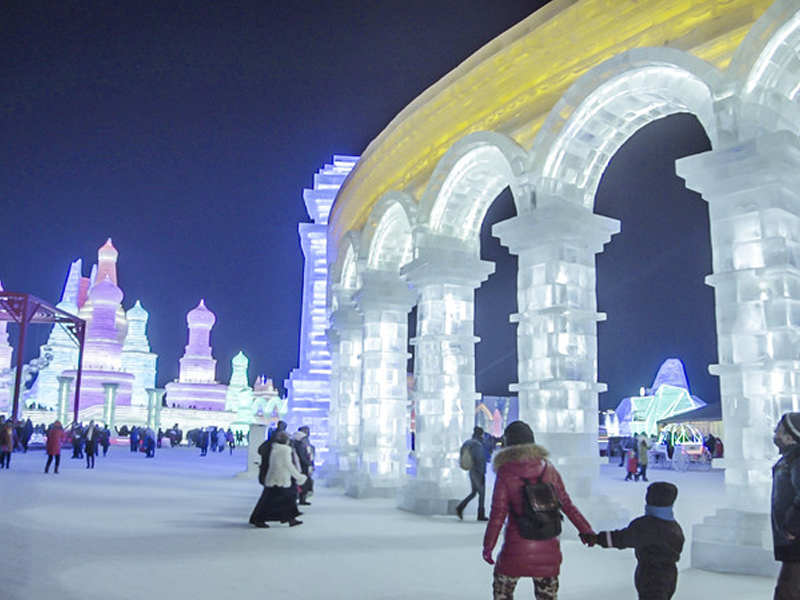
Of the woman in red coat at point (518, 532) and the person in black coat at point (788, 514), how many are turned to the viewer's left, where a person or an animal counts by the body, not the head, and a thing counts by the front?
1

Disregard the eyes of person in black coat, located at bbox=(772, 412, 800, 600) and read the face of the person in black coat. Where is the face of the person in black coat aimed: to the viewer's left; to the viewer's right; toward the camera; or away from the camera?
to the viewer's left

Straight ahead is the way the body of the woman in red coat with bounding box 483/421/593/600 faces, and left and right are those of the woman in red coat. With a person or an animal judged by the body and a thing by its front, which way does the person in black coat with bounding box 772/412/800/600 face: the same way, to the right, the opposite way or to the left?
to the left

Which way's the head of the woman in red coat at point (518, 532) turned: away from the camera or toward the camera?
away from the camera

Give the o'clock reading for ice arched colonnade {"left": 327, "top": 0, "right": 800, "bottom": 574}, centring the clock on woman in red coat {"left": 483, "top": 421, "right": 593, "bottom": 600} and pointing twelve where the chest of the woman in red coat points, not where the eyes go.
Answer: The ice arched colonnade is roughly at 12 o'clock from the woman in red coat.

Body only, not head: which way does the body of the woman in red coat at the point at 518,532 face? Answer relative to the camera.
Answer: away from the camera

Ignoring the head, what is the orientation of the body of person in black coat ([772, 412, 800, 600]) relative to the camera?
to the viewer's left

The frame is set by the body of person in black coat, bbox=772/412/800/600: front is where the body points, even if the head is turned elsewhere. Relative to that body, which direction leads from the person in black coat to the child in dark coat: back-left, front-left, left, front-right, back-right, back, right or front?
front-left
